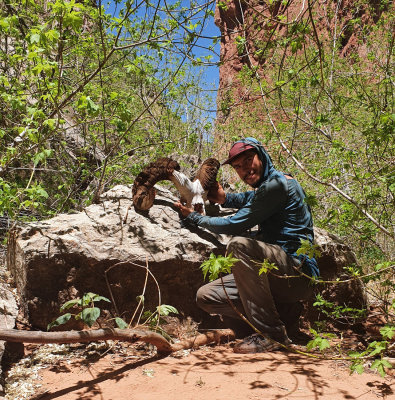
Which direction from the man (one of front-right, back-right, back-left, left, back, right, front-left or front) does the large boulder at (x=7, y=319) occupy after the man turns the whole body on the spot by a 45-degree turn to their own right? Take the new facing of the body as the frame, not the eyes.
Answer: front-left

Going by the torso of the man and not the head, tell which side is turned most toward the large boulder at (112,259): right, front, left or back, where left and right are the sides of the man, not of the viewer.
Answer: front

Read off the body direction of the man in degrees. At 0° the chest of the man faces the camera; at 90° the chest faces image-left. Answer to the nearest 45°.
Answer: approximately 90°
